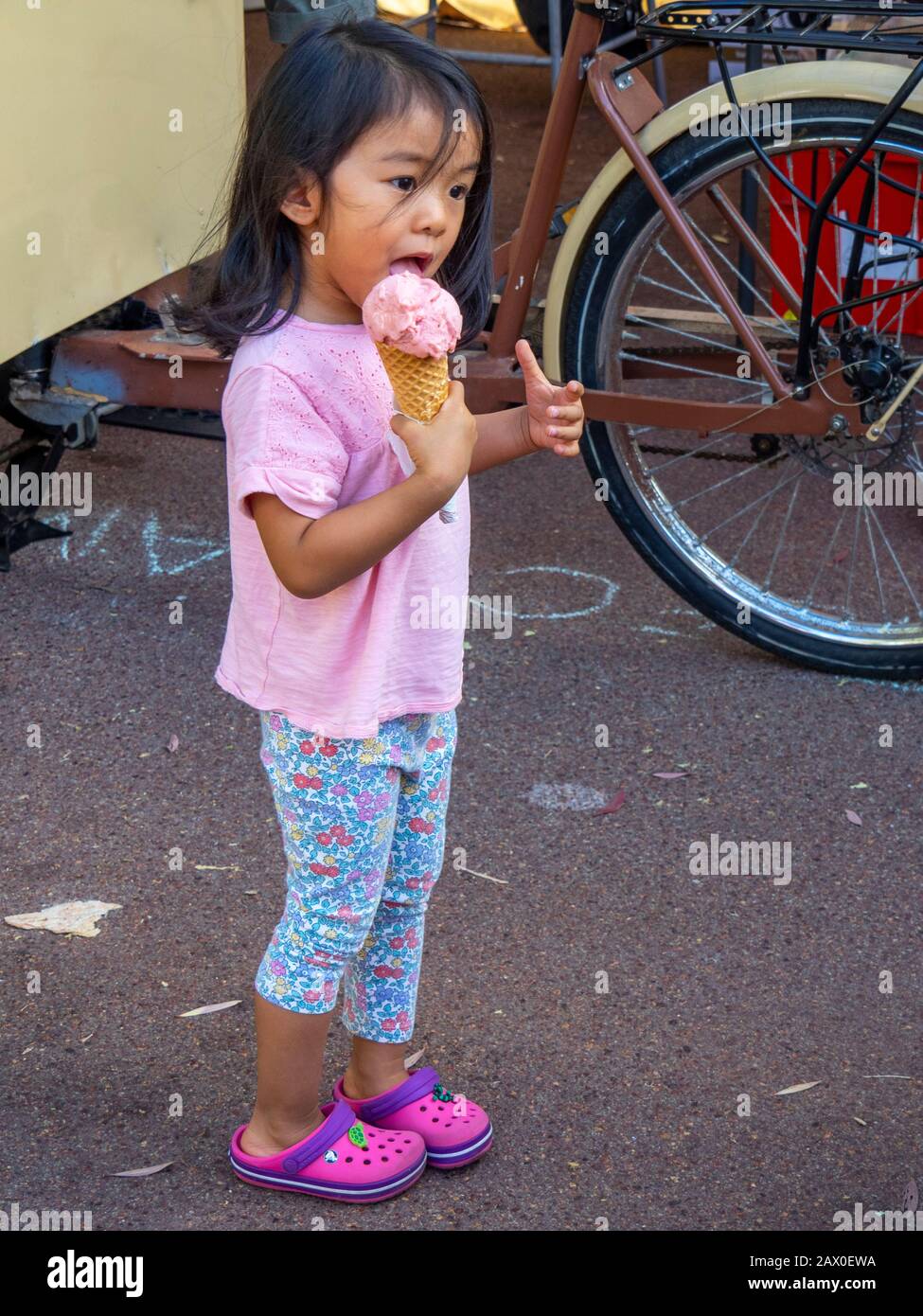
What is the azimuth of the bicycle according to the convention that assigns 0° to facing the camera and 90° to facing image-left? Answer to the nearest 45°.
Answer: approximately 90°

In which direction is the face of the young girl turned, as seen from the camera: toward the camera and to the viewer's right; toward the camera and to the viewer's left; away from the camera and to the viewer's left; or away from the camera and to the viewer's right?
toward the camera and to the viewer's right
